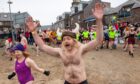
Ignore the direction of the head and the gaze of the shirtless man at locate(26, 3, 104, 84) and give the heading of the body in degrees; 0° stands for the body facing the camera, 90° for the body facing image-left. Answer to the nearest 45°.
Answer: approximately 0°

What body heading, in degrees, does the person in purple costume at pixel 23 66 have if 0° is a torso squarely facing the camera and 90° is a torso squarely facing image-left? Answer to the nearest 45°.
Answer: approximately 45°

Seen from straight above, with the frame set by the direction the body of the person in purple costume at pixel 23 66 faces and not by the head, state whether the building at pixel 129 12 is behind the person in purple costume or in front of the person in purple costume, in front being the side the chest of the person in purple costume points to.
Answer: behind

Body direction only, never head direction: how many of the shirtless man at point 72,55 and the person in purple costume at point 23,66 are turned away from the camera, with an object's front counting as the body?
0

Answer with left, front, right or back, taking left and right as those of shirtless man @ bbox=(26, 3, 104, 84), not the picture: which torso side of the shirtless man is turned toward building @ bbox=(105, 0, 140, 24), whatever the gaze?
back

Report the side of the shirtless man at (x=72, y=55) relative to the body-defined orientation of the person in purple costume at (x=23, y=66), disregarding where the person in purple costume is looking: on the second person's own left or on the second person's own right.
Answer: on the second person's own left

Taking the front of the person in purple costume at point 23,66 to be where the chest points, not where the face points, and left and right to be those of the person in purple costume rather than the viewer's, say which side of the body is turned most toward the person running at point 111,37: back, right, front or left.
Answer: back
